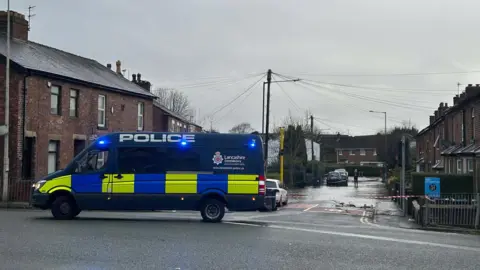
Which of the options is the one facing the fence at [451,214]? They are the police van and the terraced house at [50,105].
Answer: the terraced house

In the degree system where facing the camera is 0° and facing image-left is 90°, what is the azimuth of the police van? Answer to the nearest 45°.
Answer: approximately 90°

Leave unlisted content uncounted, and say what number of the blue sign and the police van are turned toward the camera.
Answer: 1

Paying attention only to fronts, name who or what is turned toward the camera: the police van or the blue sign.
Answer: the blue sign

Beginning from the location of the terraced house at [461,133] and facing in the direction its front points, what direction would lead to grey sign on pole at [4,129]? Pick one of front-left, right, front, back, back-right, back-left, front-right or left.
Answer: front

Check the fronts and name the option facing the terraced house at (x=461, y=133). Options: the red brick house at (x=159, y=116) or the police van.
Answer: the red brick house

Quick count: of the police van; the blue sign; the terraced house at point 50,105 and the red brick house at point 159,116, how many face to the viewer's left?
1

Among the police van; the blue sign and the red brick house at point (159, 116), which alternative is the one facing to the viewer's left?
the police van

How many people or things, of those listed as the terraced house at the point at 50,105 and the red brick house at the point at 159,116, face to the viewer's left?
0

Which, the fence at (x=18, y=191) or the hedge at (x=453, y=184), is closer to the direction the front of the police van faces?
the fence

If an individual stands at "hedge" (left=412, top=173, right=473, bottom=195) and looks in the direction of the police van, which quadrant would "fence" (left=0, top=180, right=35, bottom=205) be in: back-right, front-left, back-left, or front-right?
front-right

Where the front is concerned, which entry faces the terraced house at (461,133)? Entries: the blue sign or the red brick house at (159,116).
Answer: the red brick house

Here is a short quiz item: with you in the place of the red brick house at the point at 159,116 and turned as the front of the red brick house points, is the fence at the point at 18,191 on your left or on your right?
on your right

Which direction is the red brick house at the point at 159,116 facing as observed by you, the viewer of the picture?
facing the viewer and to the right of the viewer

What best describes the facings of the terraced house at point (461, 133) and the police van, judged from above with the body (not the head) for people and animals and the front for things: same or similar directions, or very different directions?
same or similar directions

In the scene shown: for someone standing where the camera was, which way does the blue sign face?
facing the viewer

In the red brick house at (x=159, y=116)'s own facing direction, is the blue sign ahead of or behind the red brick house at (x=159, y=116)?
ahead
